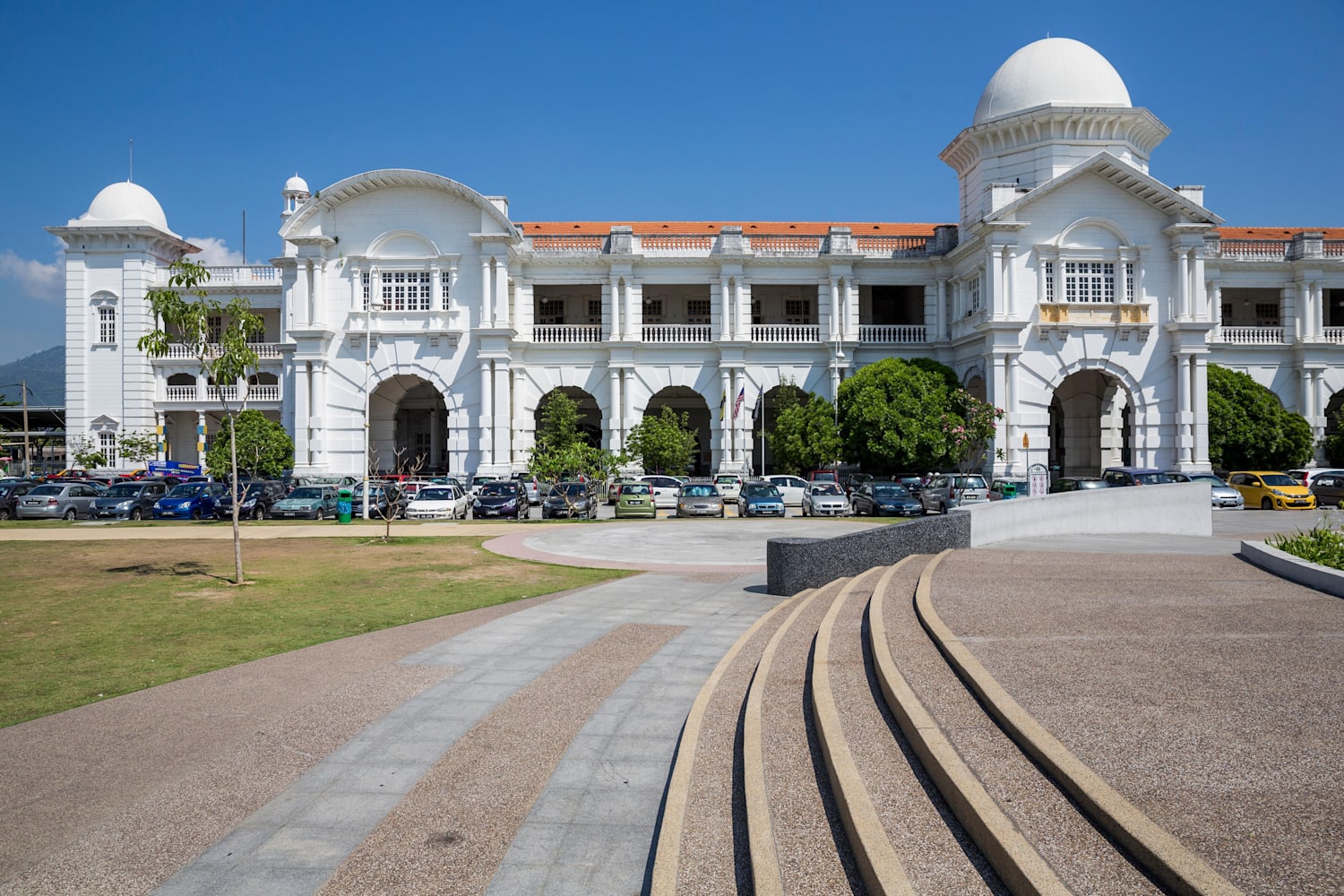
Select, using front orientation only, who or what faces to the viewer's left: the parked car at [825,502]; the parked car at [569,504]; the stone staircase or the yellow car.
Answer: the stone staircase

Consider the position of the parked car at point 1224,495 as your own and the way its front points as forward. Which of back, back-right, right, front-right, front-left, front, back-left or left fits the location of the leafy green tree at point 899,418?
back-right

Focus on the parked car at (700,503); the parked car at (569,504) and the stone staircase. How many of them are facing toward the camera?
2

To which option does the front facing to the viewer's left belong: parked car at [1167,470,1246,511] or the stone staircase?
the stone staircase

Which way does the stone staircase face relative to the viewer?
to the viewer's left

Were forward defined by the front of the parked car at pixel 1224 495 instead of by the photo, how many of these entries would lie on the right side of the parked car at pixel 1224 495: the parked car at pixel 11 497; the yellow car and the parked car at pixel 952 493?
2

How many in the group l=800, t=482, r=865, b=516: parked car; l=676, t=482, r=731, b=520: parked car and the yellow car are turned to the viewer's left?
0

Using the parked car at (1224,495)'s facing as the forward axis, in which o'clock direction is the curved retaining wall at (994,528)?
The curved retaining wall is roughly at 2 o'clock from the parked car.

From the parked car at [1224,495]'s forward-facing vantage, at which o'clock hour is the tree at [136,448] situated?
The tree is roughly at 4 o'clock from the parked car.

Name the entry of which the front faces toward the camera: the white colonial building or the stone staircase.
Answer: the white colonial building

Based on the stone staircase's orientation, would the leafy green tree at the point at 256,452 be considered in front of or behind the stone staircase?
in front

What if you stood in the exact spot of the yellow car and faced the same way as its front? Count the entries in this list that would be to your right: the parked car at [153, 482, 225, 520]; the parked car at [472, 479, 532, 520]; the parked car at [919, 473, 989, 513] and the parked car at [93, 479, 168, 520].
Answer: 4

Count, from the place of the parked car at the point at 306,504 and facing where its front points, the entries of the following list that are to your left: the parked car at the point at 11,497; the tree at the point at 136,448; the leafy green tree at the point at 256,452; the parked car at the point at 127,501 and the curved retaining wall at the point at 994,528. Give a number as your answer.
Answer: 1

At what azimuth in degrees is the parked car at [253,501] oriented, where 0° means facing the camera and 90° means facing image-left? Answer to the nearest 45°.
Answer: approximately 45°

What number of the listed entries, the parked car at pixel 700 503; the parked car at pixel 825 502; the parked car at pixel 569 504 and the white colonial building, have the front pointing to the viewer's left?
0

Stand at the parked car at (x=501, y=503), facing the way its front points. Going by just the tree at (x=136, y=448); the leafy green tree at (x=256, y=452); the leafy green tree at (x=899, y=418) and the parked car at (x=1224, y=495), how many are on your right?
2

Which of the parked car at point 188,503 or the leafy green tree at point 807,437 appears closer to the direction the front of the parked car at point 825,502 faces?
the parked car

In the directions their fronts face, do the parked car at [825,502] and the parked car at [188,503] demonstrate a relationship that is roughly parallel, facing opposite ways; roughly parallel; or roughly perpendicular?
roughly parallel

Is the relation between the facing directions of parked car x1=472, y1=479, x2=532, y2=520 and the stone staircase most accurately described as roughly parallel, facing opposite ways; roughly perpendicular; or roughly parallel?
roughly perpendicular

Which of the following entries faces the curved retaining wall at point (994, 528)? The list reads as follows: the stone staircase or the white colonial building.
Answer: the white colonial building
